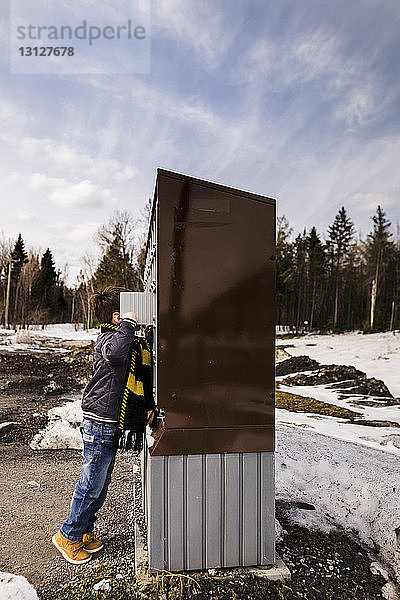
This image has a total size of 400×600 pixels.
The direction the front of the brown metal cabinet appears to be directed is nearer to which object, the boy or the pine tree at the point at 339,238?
the boy

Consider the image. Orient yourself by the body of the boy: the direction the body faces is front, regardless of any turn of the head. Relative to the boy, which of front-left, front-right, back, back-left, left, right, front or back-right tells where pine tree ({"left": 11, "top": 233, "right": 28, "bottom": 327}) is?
left

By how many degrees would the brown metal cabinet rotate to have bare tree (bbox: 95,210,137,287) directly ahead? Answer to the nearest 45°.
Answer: approximately 90° to its right

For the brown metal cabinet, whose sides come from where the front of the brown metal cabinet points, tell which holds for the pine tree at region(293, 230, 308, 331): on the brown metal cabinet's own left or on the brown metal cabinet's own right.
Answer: on the brown metal cabinet's own right

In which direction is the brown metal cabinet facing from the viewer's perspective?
to the viewer's left

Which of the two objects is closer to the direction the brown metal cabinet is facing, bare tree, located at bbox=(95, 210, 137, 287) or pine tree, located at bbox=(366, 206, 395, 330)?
the bare tree

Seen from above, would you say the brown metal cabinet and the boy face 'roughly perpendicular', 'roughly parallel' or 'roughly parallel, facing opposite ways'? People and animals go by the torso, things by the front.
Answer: roughly parallel, facing opposite ways

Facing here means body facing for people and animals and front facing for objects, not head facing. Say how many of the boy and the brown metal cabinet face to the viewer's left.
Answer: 1

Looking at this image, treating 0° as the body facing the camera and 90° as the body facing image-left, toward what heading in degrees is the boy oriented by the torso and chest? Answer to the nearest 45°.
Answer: approximately 270°

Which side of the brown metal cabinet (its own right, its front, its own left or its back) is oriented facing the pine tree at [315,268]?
right

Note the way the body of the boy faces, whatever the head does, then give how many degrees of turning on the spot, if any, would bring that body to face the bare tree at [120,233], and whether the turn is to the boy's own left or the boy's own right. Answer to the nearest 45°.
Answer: approximately 90° to the boy's own left
